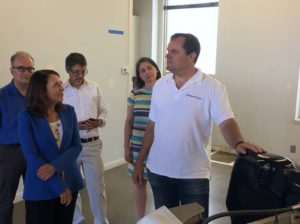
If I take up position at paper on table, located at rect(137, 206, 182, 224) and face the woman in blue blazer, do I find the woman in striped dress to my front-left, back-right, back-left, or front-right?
front-right

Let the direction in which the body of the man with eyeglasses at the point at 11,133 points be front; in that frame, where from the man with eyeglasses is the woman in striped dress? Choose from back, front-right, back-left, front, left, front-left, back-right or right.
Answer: front-left

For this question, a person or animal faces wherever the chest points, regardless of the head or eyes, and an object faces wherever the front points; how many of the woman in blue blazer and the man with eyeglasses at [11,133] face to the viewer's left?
0

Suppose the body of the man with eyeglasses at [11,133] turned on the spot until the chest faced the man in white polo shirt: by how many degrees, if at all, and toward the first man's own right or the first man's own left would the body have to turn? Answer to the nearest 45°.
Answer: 0° — they already face them

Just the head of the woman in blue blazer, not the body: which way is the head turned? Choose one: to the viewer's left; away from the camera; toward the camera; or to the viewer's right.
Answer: to the viewer's right

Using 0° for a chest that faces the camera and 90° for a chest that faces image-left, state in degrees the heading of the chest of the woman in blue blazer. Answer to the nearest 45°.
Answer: approximately 315°

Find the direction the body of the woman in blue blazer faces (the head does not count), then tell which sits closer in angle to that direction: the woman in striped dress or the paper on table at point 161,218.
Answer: the paper on table

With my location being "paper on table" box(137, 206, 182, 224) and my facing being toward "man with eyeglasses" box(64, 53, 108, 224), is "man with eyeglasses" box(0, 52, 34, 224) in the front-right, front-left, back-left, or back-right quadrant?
front-left

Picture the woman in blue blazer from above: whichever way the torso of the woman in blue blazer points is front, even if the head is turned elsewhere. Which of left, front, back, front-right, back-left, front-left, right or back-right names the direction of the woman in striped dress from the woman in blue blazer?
left

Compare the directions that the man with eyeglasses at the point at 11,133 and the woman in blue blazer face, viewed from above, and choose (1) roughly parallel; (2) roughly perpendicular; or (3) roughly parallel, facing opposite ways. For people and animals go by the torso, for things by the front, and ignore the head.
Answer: roughly parallel

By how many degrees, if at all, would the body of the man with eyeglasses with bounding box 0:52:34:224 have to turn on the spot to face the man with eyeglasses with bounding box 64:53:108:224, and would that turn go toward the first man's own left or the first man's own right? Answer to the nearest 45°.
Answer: approximately 45° to the first man's own left

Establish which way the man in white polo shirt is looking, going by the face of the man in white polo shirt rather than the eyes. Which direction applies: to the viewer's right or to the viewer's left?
to the viewer's left

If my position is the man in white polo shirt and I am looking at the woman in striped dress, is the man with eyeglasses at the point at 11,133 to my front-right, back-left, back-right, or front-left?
front-left

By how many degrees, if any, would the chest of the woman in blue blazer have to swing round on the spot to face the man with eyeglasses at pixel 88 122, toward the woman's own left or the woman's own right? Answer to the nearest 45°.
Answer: approximately 90° to the woman's own left

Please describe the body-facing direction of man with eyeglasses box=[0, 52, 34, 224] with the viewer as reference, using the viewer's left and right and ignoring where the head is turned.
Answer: facing the viewer and to the right of the viewer
